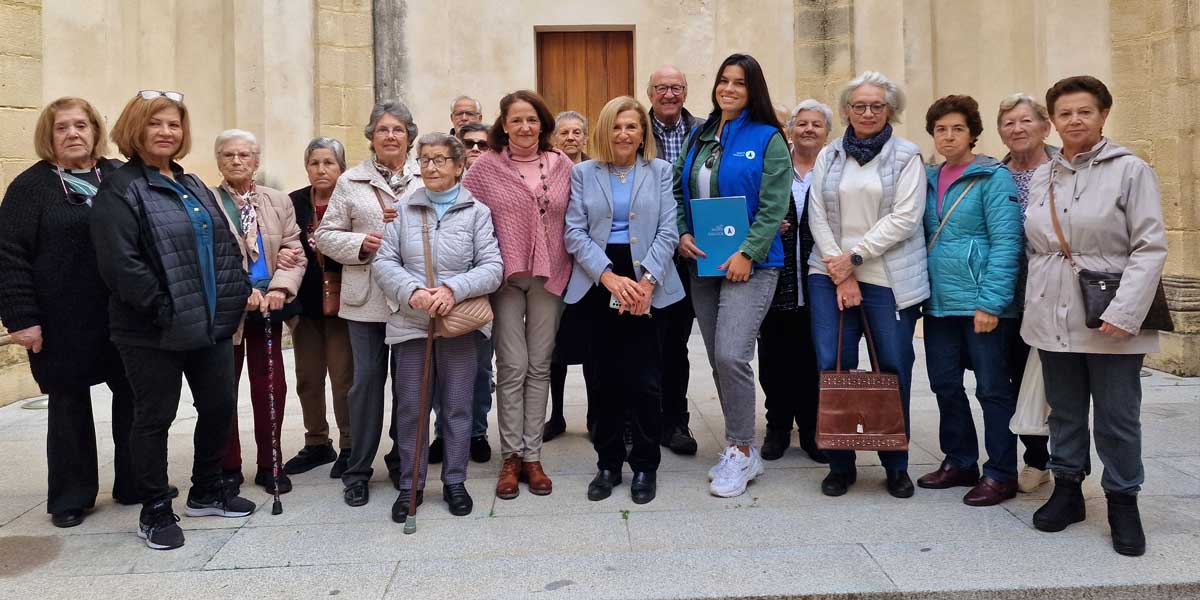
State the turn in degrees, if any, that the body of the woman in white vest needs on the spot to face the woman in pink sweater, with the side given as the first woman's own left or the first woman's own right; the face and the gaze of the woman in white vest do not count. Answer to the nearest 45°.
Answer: approximately 90° to the first woman's own right

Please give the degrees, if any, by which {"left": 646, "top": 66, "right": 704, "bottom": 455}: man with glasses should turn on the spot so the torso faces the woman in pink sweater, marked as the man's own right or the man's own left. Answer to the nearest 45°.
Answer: approximately 45° to the man's own right

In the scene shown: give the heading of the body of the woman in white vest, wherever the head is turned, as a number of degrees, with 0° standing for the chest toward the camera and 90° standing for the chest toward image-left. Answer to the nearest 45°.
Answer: approximately 0°

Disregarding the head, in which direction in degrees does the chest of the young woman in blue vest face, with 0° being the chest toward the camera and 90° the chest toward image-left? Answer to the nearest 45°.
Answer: approximately 45°

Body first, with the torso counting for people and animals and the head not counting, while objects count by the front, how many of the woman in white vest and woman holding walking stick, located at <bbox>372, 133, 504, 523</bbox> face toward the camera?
2

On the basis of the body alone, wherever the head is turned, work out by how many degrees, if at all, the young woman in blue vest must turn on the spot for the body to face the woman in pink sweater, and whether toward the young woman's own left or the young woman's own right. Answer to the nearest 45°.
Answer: approximately 45° to the young woman's own right

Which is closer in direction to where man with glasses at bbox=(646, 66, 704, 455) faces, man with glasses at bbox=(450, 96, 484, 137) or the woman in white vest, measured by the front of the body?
the woman in white vest
